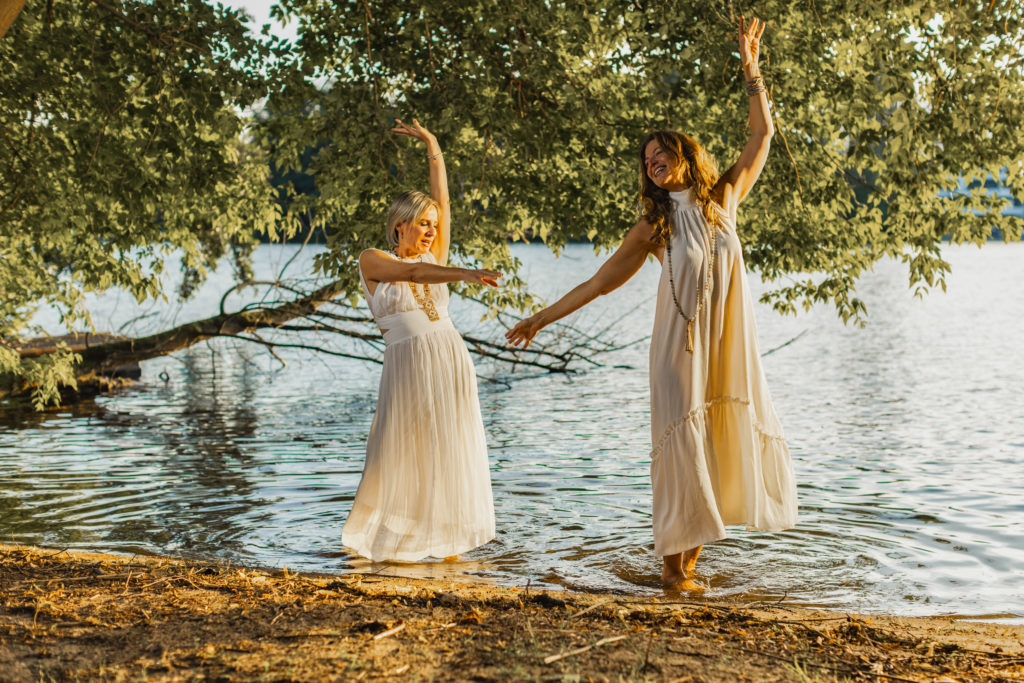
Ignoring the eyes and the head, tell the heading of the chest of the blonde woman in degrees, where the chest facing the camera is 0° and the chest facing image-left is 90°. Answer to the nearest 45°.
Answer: approximately 315°

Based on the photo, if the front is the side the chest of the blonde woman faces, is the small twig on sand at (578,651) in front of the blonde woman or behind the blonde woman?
in front

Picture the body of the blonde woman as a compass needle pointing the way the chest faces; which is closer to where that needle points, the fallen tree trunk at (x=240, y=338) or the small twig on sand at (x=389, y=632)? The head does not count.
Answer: the small twig on sand

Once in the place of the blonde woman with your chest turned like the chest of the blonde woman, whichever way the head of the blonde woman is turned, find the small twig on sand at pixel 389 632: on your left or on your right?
on your right

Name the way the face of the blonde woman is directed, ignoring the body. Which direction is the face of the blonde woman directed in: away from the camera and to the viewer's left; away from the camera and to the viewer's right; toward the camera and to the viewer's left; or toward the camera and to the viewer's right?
toward the camera and to the viewer's right

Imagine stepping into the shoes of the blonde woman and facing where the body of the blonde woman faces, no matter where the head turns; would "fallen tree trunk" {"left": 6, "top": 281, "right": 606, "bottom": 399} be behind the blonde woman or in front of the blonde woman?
behind

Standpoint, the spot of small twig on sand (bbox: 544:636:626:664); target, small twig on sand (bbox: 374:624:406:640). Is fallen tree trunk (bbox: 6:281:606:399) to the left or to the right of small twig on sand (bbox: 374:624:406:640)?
right

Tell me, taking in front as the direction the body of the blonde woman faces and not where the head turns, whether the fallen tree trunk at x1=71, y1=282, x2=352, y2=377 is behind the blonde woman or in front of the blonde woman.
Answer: behind

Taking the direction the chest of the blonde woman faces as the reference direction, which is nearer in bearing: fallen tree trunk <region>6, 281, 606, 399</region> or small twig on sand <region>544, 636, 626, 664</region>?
the small twig on sand

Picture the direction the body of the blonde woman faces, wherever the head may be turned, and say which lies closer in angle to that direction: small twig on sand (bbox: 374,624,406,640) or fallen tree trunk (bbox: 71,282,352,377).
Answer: the small twig on sand
